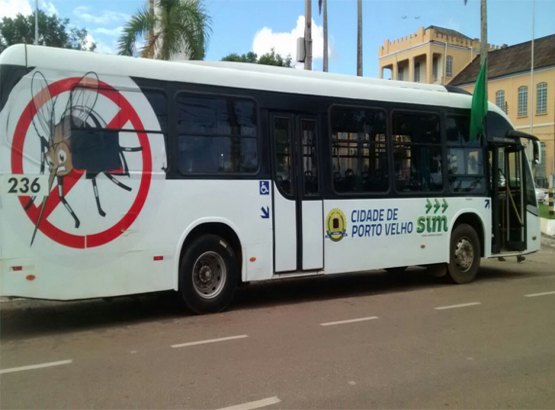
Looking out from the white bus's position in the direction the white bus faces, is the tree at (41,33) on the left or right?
on its left

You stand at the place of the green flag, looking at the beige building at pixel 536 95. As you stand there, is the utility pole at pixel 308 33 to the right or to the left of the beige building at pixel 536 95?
left

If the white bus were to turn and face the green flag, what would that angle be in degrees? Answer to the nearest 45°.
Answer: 0° — it already faces it

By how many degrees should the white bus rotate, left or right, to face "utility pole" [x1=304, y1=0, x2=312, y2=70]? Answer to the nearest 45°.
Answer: approximately 45° to its left

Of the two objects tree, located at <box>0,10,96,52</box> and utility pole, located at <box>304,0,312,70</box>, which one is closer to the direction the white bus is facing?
the utility pole

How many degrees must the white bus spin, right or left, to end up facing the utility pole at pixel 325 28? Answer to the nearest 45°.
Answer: approximately 45° to its left

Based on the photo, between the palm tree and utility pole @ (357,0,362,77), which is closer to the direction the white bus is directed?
the utility pole

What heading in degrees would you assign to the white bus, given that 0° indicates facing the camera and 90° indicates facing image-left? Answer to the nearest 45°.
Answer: approximately 225°

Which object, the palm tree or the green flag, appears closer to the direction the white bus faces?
the green flag

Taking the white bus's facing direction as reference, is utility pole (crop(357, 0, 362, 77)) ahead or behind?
ahead
